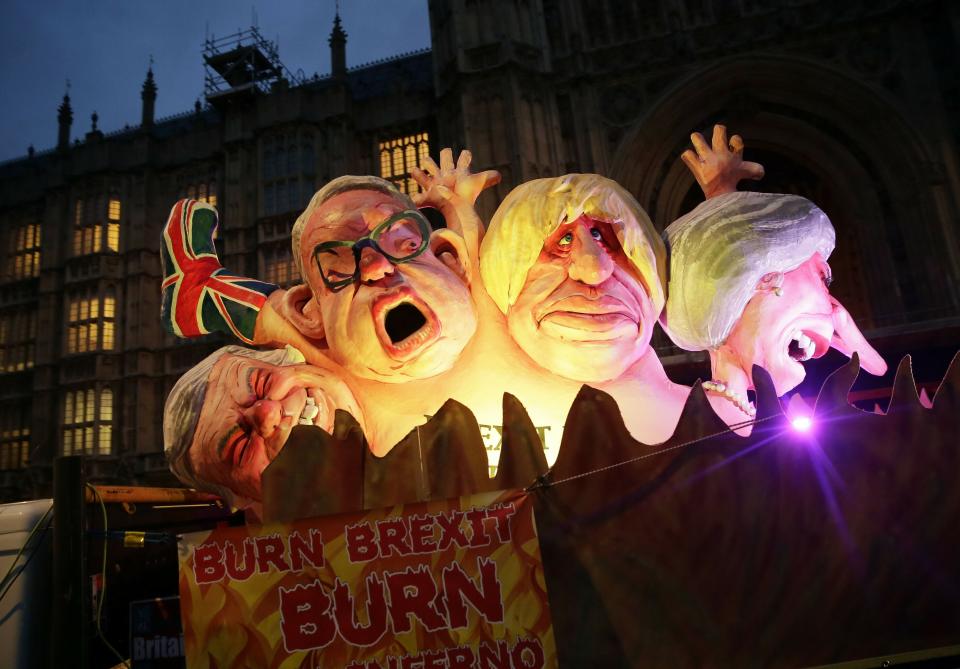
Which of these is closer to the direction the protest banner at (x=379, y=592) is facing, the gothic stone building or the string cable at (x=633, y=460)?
the string cable

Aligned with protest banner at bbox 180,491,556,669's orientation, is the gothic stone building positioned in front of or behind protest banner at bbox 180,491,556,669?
behind

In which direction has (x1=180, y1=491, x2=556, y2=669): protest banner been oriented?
toward the camera

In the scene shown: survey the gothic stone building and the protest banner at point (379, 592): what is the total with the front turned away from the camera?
0

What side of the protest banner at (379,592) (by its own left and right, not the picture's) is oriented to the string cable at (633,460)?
left

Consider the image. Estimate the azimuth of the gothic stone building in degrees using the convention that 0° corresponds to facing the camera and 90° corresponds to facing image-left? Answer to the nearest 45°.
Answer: approximately 45°
